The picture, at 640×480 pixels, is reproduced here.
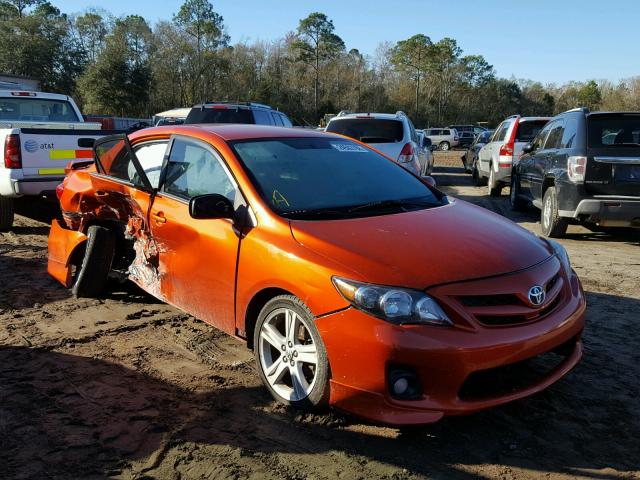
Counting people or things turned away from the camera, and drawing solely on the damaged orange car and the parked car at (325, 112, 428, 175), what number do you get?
1

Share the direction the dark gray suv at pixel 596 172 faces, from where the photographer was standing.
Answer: facing away from the viewer and to the left of the viewer

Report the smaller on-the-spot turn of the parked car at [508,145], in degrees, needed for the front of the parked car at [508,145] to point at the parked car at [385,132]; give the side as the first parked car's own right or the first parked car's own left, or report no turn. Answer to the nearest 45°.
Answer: approximately 90° to the first parked car's own left

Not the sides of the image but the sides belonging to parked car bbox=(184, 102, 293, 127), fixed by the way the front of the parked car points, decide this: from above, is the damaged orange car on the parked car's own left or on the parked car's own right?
on the parked car's own right

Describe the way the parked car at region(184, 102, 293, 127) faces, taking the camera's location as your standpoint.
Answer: facing away from the viewer and to the right of the viewer

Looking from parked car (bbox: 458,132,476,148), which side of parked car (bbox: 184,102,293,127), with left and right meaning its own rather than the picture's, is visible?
front

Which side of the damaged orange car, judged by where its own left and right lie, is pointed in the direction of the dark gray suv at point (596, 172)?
left

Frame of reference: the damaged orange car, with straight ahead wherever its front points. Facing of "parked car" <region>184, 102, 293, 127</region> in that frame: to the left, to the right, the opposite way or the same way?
to the left

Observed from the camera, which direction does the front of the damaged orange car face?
facing the viewer and to the right of the viewer

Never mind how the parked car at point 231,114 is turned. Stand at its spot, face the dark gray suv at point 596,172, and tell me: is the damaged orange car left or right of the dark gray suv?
right

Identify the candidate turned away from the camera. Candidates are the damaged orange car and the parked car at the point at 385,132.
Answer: the parked car

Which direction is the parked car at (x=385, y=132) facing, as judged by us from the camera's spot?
facing away from the viewer

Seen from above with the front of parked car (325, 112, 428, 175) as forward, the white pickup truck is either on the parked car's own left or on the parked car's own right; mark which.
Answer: on the parked car's own left

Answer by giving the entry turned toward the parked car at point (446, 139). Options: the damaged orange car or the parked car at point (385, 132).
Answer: the parked car at point (385, 132)
